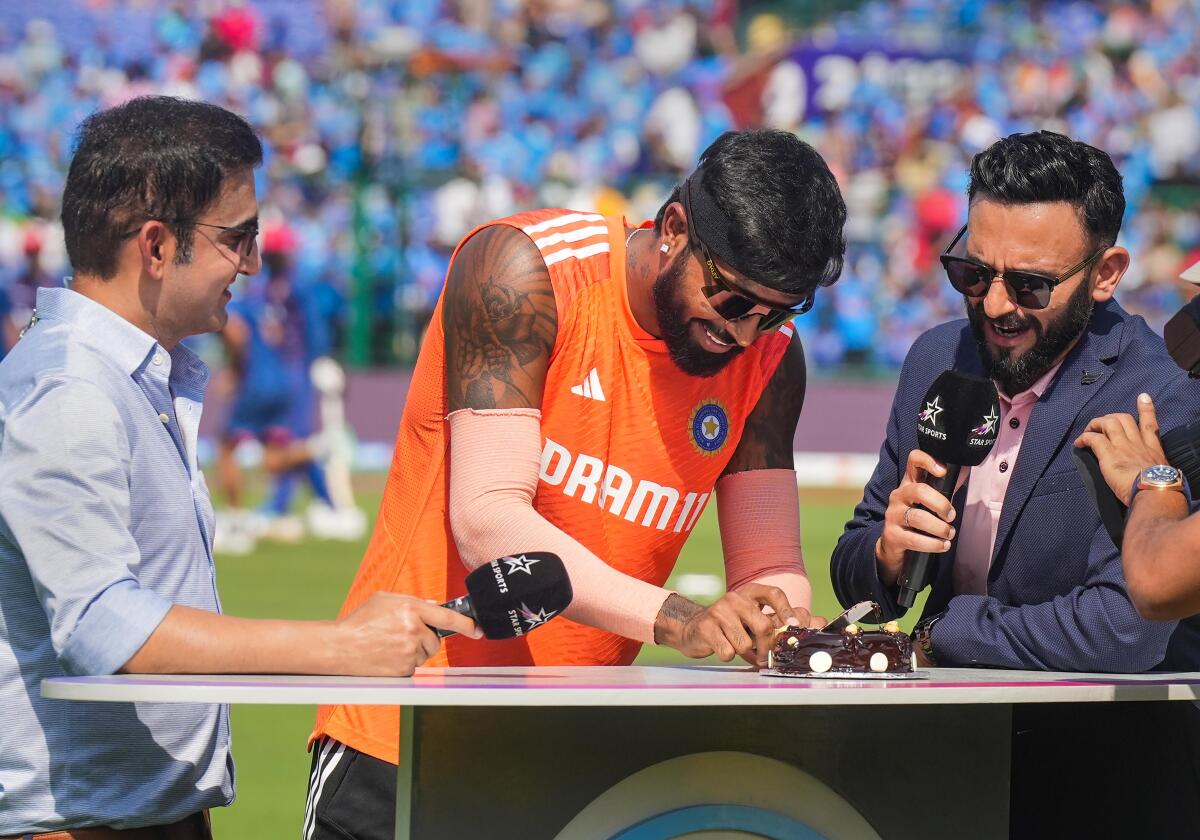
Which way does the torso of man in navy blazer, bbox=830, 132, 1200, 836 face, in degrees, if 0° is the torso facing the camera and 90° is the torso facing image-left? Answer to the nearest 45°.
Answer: approximately 45°

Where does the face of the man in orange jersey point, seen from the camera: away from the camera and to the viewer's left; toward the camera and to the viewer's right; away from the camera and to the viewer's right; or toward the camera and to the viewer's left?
toward the camera and to the viewer's right

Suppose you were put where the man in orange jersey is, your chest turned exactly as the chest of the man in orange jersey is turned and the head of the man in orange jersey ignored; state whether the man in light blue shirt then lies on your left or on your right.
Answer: on your right

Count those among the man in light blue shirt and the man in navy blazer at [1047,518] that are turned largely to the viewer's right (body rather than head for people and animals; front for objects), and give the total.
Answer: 1

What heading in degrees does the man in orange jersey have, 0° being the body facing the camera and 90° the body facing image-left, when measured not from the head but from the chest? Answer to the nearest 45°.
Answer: approximately 315°

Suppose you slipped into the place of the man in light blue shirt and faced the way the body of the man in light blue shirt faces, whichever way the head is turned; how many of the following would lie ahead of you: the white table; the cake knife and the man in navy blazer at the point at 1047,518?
3

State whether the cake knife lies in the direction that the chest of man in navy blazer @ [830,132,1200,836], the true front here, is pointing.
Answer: yes

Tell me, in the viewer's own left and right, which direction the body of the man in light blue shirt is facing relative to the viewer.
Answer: facing to the right of the viewer

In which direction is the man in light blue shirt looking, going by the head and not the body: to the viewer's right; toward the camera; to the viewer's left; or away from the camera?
to the viewer's right

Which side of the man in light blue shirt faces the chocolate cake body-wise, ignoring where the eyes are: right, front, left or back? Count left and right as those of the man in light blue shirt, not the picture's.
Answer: front

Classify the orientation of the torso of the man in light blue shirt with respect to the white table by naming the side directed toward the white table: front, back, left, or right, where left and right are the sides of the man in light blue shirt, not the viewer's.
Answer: front

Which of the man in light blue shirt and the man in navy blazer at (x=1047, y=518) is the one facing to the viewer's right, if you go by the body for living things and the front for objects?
the man in light blue shirt

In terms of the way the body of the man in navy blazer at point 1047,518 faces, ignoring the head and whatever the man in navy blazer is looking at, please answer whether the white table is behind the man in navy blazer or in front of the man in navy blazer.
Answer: in front

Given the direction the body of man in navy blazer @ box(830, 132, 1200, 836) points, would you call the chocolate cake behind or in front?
in front

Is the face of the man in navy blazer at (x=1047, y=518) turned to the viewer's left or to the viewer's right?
to the viewer's left

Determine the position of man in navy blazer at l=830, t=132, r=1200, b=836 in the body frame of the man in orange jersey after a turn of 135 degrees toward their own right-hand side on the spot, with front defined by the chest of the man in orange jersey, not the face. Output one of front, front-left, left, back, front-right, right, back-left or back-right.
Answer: back
